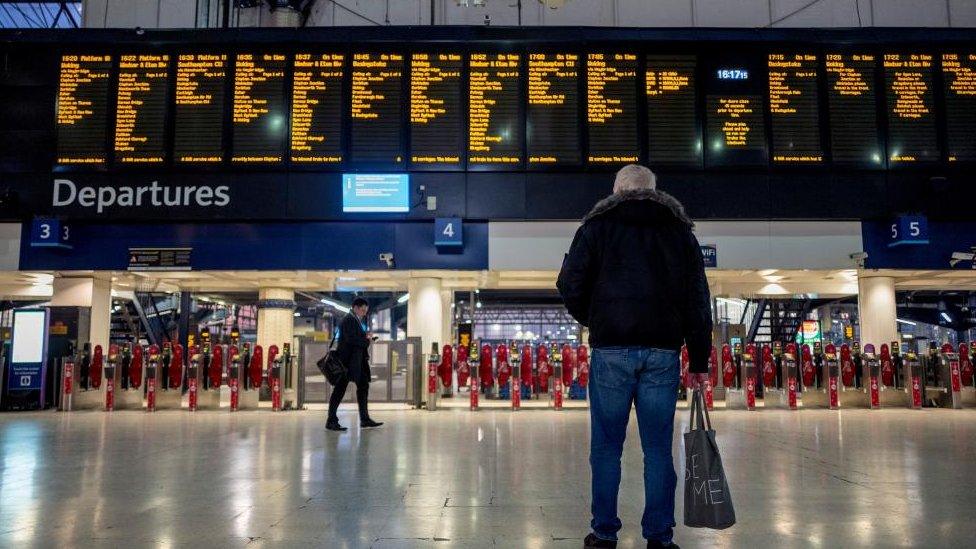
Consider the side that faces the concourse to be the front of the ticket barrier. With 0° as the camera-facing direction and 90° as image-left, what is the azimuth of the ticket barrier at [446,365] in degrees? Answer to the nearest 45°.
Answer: approximately 0°

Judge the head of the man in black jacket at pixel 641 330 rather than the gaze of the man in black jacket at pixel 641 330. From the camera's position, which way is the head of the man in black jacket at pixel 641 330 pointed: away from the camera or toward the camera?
away from the camera

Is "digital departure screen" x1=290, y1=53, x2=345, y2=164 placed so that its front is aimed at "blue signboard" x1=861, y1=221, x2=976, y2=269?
no

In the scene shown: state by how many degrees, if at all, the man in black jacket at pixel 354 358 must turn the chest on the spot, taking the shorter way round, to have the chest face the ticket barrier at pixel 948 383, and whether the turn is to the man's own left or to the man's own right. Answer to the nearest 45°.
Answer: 0° — they already face it

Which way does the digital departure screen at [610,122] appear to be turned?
toward the camera

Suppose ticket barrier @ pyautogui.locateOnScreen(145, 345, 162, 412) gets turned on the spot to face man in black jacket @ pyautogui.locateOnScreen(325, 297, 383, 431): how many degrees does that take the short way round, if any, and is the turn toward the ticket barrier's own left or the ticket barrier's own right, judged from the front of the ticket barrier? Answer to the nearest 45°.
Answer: approximately 45° to the ticket barrier's own left

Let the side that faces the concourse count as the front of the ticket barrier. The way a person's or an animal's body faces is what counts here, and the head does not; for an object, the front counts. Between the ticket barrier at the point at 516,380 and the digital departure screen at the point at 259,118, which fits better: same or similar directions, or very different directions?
same or similar directions

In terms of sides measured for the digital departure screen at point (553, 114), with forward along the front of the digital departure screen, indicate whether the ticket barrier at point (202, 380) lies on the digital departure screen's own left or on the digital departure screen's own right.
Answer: on the digital departure screen's own right

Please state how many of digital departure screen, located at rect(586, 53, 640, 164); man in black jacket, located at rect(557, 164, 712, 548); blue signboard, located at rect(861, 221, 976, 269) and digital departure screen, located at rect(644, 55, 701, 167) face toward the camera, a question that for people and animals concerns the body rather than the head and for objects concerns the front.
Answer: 3

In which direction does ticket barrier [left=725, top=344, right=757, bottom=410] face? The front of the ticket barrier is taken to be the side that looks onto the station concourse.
toward the camera

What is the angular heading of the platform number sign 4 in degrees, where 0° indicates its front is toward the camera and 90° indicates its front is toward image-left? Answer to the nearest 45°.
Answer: approximately 0°

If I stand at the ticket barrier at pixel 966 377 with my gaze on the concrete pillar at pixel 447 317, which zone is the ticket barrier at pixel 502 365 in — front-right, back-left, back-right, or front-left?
front-left

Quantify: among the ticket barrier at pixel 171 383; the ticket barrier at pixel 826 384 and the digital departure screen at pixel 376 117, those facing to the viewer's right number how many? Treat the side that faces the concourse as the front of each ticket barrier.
0

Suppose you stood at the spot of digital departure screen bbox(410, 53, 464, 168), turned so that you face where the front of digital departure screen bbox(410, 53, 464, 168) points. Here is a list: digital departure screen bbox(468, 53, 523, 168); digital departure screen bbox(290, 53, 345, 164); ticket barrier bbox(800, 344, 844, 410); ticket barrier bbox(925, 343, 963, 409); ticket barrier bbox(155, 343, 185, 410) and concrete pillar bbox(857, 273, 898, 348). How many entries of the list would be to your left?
4

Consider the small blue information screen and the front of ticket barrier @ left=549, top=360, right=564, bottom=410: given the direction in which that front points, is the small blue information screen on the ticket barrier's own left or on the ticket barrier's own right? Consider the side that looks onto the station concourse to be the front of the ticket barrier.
on the ticket barrier's own right

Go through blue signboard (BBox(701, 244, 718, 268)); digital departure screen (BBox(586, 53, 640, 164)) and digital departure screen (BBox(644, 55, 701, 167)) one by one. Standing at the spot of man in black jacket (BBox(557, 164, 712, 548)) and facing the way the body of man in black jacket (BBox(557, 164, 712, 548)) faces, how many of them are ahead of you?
3
